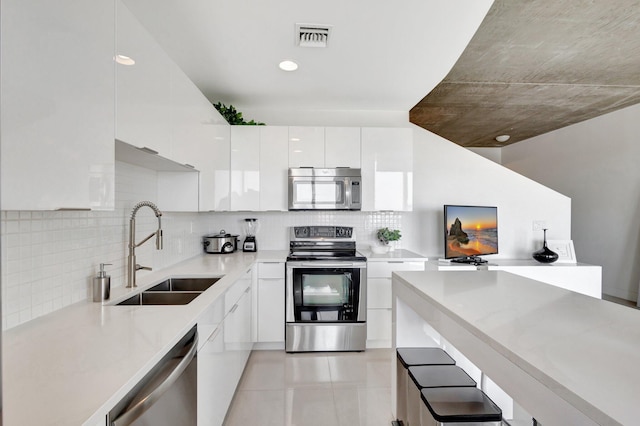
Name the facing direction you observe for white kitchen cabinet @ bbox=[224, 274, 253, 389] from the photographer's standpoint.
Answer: facing to the right of the viewer

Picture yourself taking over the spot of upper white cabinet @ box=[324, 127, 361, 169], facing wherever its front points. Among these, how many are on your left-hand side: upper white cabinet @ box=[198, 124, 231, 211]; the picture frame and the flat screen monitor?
2

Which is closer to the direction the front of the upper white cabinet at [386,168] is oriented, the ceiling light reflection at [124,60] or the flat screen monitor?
the ceiling light reflection

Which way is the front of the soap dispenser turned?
to the viewer's right

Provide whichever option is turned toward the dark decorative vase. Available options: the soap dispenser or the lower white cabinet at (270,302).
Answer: the soap dispenser

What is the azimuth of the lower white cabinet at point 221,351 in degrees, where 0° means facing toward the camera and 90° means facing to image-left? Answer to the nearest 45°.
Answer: approximately 270°

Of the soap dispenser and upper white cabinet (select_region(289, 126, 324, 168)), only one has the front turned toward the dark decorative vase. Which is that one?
the soap dispenser

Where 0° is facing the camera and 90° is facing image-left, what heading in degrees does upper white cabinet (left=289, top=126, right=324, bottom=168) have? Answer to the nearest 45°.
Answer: approximately 0°

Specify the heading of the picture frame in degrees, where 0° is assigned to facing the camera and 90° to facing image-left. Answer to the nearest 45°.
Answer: approximately 0°
